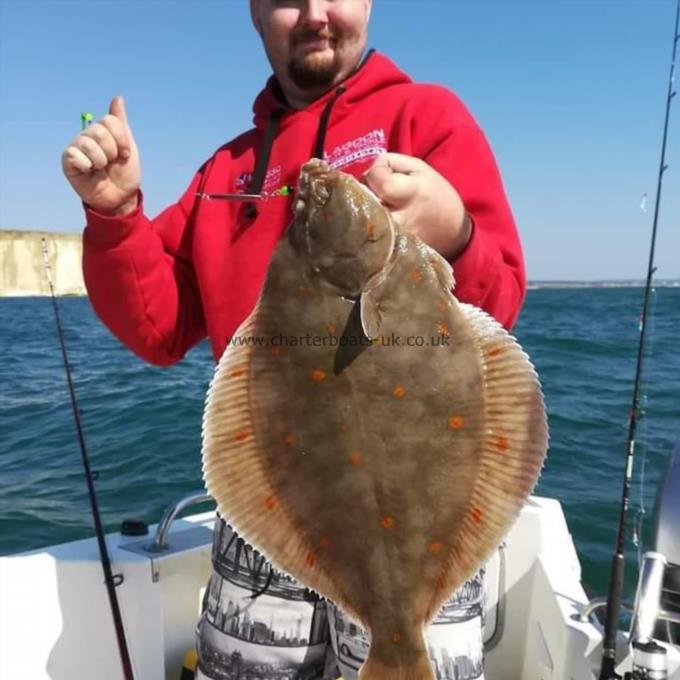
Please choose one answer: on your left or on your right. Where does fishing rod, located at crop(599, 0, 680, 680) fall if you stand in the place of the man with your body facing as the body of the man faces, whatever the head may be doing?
on your left

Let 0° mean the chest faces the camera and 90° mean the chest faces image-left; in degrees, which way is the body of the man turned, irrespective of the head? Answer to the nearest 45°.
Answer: approximately 0°
